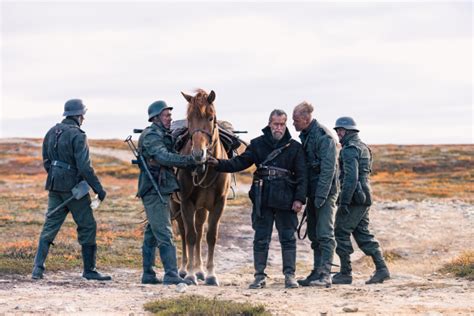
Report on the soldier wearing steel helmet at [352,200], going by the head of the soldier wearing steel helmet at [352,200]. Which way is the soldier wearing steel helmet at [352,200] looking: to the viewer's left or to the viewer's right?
to the viewer's left

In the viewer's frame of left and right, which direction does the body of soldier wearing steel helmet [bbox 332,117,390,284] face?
facing to the left of the viewer

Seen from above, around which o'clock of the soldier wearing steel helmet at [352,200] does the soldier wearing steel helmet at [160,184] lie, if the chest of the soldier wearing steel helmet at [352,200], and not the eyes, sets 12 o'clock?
the soldier wearing steel helmet at [160,184] is roughly at 11 o'clock from the soldier wearing steel helmet at [352,200].

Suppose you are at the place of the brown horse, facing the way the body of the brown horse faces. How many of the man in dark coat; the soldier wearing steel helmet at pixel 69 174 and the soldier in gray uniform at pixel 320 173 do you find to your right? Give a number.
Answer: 1

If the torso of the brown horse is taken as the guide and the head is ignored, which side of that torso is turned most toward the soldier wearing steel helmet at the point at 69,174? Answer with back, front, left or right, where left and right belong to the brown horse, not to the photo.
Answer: right

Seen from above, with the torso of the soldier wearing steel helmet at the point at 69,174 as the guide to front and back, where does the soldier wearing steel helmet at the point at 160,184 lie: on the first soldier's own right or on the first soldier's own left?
on the first soldier's own right

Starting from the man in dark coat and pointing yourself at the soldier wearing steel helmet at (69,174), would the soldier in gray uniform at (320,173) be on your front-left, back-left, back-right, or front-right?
back-right

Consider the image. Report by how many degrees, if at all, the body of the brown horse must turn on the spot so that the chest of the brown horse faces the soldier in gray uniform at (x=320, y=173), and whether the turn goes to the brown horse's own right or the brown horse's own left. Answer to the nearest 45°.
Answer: approximately 90° to the brown horse's own left

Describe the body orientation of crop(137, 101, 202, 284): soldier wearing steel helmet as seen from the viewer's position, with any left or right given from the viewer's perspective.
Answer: facing to the right of the viewer

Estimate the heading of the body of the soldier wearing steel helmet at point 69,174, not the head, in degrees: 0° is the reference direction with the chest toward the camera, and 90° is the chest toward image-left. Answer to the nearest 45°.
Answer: approximately 225°

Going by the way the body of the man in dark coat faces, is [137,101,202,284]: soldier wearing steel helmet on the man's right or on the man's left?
on the man's right
